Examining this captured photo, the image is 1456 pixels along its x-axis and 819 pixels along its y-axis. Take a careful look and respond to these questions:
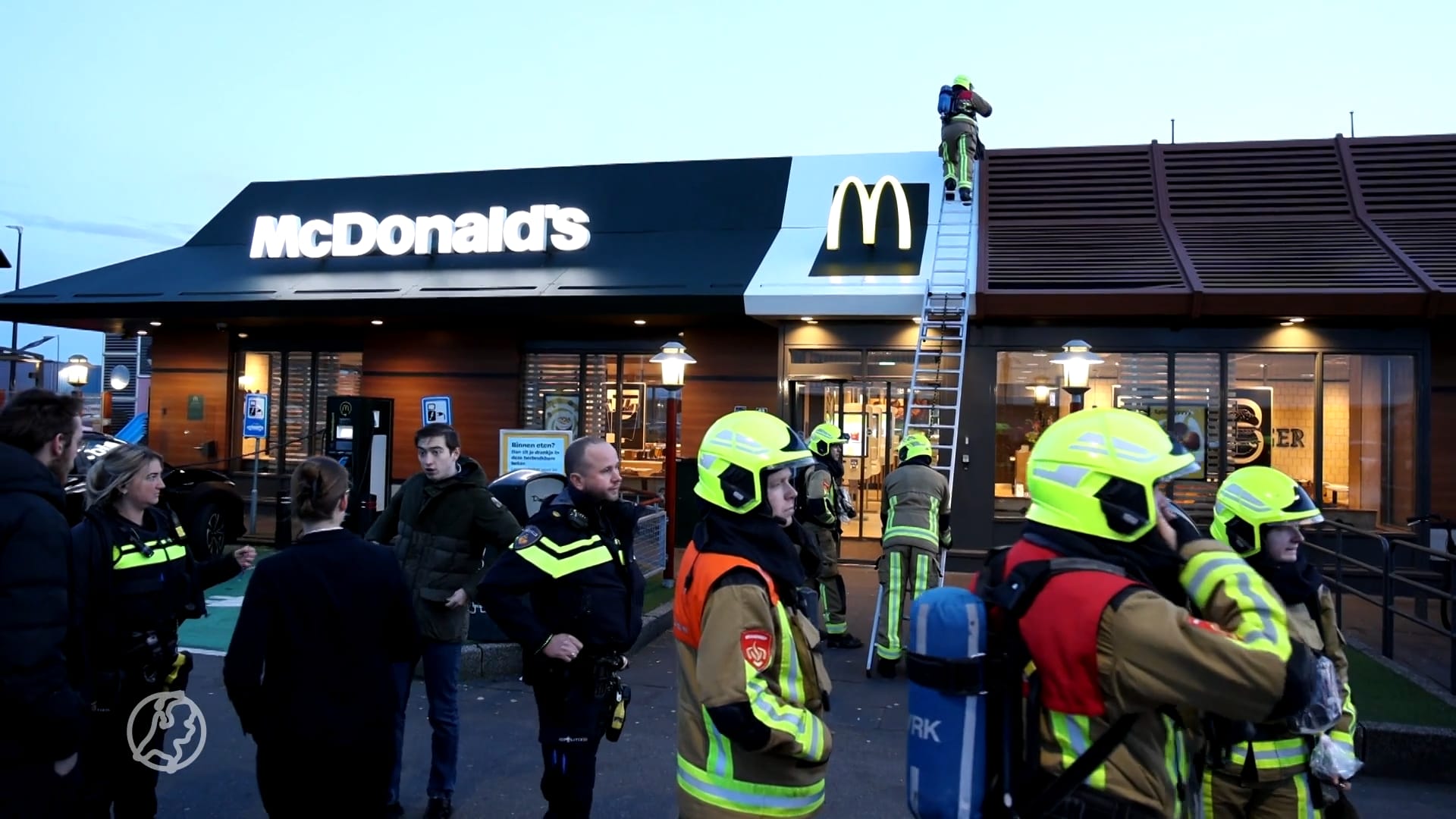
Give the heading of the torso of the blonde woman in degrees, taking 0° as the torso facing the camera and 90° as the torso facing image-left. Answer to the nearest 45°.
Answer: approximately 315°

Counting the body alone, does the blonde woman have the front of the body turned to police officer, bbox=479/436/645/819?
yes

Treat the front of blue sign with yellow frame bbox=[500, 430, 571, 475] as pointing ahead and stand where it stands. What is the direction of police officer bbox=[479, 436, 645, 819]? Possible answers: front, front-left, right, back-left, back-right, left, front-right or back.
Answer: front

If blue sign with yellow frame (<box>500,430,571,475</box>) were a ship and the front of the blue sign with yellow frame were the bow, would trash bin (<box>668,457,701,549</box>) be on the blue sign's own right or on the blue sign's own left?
on the blue sign's own left

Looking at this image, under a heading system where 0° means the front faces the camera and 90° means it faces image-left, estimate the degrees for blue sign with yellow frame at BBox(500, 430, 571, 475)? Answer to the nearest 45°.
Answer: approximately 0°

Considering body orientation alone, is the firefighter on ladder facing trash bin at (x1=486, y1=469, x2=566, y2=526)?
no

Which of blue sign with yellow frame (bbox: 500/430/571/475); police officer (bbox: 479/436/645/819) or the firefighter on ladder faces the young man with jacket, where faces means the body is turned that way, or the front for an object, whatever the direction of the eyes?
the blue sign with yellow frame

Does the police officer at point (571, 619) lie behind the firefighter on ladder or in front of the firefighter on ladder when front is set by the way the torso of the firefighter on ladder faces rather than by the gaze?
behind

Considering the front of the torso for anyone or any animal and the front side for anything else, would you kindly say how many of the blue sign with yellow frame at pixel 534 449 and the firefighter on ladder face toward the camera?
1

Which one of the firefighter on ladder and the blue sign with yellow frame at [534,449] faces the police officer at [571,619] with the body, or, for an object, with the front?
the blue sign with yellow frame

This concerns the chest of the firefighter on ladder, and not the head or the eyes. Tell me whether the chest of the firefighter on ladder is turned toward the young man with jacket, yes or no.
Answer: no

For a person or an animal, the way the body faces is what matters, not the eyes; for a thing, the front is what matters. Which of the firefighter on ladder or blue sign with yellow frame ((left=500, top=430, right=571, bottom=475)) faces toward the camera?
the blue sign with yellow frame

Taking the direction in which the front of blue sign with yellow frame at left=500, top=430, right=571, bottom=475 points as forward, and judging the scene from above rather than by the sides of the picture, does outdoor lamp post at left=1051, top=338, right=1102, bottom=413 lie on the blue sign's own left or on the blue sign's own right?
on the blue sign's own left

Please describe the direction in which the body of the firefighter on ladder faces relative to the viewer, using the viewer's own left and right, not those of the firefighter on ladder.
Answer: facing away from the viewer and to the right of the viewer
